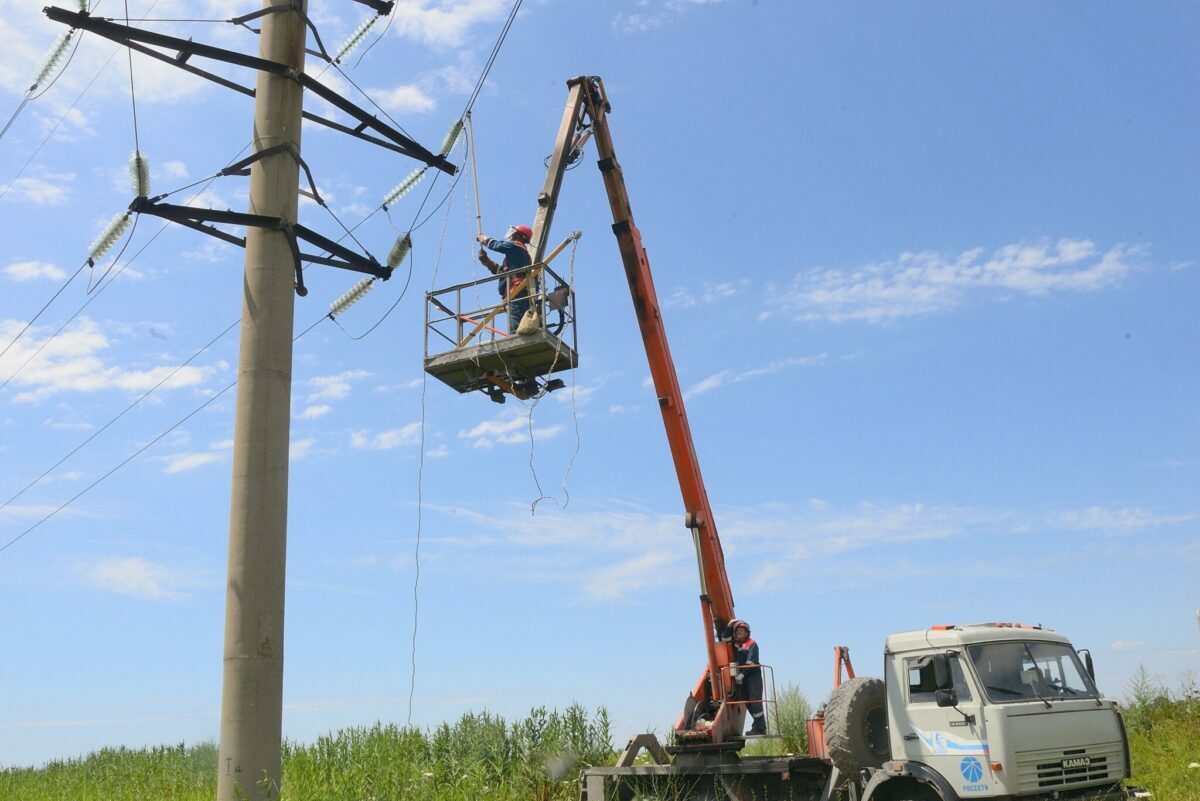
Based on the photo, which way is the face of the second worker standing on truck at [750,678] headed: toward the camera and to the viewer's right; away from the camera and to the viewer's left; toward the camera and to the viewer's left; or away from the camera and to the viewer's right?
toward the camera and to the viewer's left

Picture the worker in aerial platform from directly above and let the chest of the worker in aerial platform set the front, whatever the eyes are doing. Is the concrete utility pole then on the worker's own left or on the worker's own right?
on the worker's own left

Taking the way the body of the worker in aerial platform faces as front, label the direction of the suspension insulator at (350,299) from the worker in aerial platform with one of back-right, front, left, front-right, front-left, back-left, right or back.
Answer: front-left

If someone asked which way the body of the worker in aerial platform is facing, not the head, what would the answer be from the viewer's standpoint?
to the viewer's left

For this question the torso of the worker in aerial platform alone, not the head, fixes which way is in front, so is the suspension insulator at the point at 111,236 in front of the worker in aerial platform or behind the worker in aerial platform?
in front
